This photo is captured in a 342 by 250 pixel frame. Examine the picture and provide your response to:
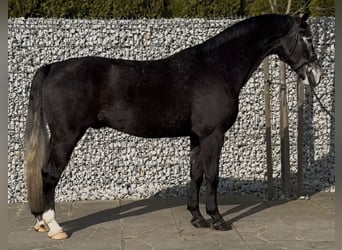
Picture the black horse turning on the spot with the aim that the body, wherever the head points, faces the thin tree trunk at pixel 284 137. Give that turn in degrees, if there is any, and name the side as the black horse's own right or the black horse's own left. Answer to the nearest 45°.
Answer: approximately 45° to the black horse's own left

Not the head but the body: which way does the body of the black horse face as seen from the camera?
to the viewer's right

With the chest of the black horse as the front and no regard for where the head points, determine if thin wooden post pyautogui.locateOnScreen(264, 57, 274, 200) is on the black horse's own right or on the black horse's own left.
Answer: on the black horse's own left
